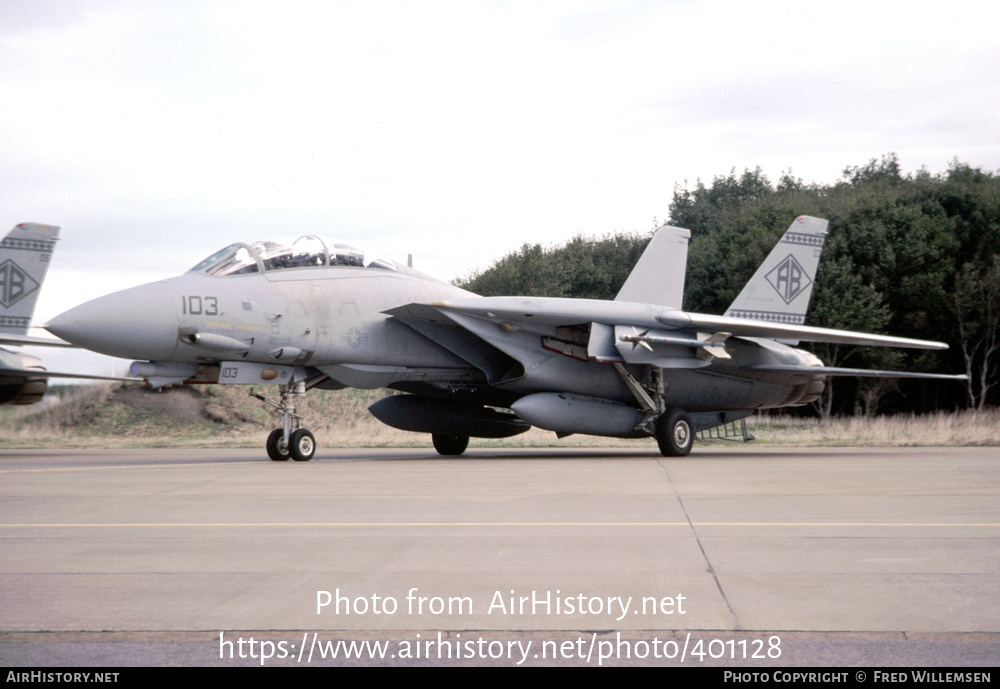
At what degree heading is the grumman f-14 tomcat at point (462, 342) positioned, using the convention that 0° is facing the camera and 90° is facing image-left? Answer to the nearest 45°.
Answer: approximately 45°

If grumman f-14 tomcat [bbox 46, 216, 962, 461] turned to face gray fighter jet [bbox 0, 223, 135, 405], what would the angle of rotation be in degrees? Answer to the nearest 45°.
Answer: approximately 45° to its right
